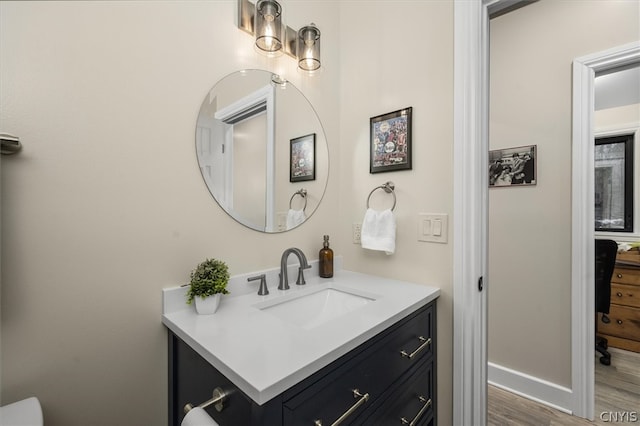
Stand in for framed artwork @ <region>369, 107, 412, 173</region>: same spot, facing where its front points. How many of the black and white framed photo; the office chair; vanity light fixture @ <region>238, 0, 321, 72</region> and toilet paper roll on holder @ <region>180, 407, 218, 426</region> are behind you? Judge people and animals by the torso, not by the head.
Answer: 2

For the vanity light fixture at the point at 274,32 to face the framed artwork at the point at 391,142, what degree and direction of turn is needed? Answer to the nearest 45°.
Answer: approximately 45° to its left

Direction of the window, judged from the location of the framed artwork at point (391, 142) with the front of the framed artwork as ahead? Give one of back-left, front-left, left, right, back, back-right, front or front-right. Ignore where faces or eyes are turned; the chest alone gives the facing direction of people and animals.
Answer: back

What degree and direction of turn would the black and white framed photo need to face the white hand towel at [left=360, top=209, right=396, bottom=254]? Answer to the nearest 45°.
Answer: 0° — it already faces it

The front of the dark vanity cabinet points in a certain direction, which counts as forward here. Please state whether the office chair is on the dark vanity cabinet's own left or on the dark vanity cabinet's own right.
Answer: on the dark vanity cabinet's own left

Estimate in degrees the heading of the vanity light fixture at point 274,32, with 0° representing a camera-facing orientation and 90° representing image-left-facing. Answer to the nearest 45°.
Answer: approximately 315°

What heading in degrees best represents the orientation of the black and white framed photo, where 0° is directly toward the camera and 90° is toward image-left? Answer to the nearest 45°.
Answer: approximately 45°
